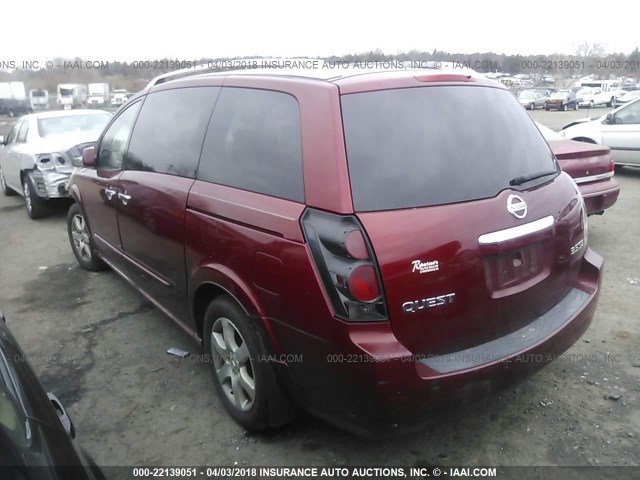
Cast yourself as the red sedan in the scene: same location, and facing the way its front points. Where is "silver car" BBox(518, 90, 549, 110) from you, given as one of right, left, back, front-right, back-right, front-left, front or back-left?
front-right

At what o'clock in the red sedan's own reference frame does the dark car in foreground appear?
The dark car in foreground is roughly at 8 o'clock from the red sedan.

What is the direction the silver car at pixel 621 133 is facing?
to the viewer's left

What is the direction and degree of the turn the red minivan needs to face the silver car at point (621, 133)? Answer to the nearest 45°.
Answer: approximately 90° to its right

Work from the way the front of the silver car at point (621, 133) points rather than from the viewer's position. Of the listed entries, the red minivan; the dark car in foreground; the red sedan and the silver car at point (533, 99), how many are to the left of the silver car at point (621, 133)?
3

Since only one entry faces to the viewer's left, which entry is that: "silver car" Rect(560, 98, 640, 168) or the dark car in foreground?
the silver car

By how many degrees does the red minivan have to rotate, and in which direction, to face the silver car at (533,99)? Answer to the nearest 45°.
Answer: approximately 45° to its right

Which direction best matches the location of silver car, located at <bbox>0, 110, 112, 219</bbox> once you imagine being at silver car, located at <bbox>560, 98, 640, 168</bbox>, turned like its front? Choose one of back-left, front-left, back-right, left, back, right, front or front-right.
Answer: front-left

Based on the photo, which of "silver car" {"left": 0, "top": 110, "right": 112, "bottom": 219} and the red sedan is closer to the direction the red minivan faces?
the silver car

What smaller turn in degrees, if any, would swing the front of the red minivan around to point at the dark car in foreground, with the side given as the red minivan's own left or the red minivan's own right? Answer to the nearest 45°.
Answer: approximately 90° to the red minivan's own left

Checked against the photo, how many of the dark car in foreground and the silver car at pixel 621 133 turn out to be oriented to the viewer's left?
1

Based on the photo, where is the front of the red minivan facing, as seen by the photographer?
facing away from the viewer and to the left of the viewer
